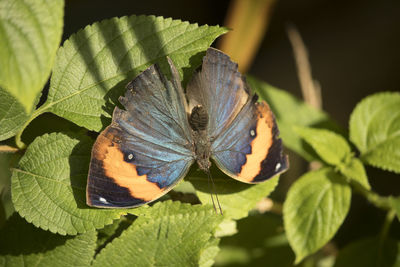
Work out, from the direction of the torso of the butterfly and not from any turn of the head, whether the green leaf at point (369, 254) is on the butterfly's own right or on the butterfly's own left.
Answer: on the butterfly's own left

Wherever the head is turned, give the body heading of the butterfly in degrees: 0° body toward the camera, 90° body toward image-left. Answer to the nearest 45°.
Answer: approximately 0°

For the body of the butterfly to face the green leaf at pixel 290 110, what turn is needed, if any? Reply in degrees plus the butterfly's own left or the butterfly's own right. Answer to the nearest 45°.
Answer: approximately 135° to the butterfly's own left
